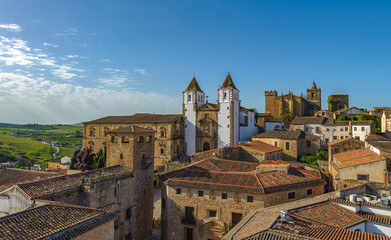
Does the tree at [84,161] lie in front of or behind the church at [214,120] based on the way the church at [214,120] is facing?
in front

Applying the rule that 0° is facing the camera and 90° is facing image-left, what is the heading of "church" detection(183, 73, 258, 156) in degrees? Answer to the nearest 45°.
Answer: approximately 45°

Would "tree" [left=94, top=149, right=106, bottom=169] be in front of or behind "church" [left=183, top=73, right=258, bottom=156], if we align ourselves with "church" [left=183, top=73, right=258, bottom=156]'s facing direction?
in front

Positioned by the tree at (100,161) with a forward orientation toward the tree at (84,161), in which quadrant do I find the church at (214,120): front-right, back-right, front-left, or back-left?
back-right
